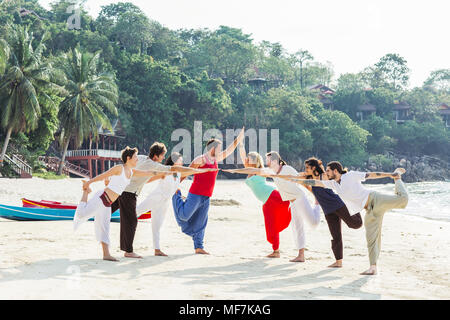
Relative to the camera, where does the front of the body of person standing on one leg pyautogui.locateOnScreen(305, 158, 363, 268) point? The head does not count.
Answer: to the viewer's left

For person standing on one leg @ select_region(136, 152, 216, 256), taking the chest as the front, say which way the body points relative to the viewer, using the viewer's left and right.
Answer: facing to the right of the viewer

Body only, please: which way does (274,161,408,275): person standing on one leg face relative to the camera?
to the viewer's left

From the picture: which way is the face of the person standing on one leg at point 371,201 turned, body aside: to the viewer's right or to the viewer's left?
to the viewer's left

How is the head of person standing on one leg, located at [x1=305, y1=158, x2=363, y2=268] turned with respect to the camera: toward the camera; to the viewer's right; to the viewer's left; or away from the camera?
to the viewer's left

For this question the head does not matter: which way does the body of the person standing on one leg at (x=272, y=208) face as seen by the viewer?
to the viewer's left

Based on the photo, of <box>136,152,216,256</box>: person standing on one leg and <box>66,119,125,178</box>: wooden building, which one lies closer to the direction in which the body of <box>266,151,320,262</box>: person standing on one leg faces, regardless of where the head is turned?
the person standing on one leg

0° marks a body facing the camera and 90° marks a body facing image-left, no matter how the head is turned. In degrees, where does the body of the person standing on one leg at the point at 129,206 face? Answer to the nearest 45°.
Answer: approximately 270°

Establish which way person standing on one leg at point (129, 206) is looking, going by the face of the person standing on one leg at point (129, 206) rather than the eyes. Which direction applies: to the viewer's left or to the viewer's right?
to the viewer's right

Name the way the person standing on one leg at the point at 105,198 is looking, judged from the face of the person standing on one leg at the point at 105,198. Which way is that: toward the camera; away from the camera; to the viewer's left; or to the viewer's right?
to the viewer's right

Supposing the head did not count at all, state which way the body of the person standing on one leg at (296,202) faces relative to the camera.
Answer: to the viewer's left
